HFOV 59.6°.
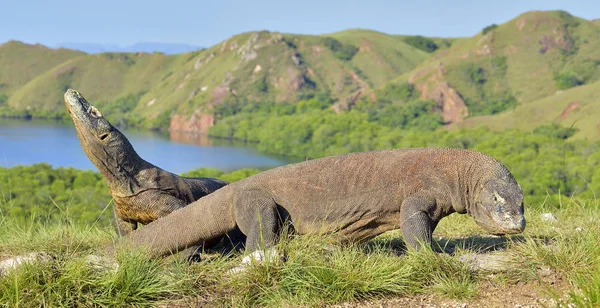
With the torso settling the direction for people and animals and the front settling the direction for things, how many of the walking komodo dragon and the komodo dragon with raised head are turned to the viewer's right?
1

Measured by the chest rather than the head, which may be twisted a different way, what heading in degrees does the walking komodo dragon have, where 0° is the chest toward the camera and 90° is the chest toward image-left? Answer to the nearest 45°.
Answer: approximately 270°

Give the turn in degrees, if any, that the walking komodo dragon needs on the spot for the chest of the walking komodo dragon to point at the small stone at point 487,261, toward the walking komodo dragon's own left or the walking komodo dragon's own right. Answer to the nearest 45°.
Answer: approximately 45° to the walking komodo dragon's own right

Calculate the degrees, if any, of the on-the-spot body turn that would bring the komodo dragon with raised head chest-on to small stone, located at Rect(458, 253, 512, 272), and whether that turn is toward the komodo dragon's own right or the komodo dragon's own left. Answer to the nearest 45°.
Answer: approximately 135° to the komodo dragon's own left

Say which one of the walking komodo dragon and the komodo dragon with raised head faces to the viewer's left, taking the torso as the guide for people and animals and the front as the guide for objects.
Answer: the komodo dragon with raised head

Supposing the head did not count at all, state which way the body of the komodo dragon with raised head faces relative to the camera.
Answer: to the viewer's left

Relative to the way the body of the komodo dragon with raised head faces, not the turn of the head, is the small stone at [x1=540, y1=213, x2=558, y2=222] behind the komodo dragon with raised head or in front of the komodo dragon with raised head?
behind

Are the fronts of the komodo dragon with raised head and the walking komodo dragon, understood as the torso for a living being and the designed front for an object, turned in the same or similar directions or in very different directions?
very different directions
